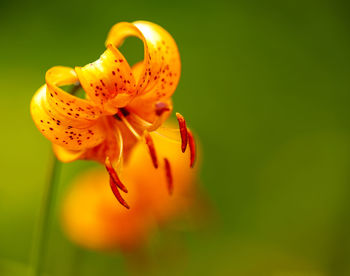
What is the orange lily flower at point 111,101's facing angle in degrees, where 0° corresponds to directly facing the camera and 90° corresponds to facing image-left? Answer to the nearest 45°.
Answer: approximately 315°

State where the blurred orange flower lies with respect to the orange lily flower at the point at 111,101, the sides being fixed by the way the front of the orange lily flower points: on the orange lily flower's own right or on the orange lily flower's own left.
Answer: on the orange lily flower's own left
